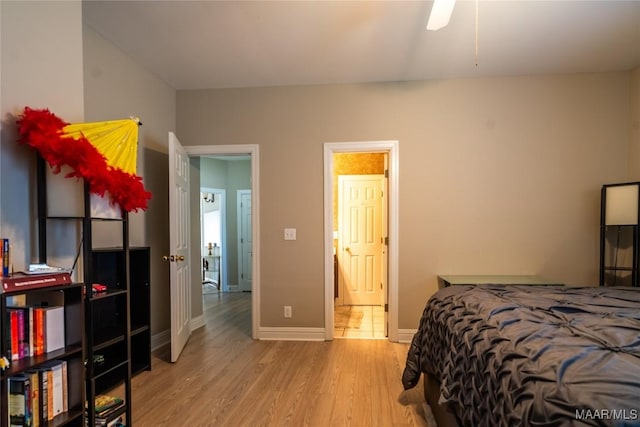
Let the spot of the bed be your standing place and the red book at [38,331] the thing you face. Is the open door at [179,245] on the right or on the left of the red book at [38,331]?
right

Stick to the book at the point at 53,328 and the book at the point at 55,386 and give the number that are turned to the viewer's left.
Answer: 0

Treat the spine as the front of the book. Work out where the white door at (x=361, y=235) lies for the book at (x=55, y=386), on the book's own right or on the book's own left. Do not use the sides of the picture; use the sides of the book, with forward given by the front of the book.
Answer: on the book's own left

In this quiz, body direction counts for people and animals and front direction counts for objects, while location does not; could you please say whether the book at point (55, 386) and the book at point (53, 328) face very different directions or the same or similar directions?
same or similar directions

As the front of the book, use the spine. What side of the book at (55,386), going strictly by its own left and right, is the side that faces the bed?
front

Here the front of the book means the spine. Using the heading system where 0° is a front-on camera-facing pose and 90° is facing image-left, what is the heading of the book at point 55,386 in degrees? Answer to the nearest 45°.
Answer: approximately 315°

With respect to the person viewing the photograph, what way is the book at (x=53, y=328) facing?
facing the viewer and to the right of the viewer

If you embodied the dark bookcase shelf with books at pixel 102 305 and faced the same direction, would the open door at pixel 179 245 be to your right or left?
on your left
